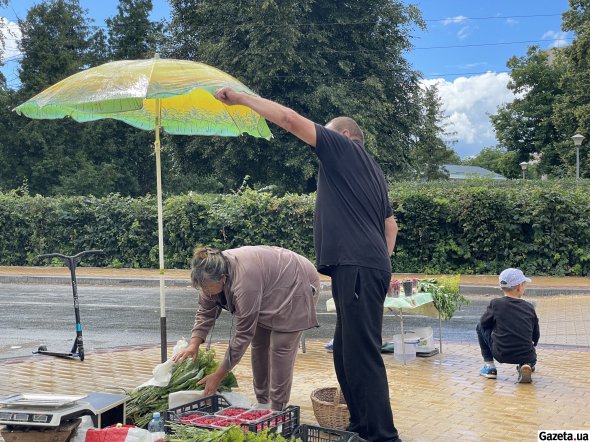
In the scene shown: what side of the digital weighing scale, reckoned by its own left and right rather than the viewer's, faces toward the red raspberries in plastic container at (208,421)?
left

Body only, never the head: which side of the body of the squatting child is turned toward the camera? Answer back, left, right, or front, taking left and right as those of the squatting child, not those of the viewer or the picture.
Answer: back

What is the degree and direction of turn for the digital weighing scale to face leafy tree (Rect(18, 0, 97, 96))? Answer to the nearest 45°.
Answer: approximately 180°

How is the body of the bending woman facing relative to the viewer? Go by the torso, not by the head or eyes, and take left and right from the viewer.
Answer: facing the viewer and to the left of the viewer

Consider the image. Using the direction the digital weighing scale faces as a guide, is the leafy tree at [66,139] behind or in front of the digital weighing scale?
behind

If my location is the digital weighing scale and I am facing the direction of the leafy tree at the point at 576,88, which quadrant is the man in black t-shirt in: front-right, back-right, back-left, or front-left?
front-right

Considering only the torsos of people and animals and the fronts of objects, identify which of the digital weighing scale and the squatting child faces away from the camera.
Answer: the squatting child

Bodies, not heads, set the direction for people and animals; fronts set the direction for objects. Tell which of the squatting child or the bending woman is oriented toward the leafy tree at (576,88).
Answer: the squatting child

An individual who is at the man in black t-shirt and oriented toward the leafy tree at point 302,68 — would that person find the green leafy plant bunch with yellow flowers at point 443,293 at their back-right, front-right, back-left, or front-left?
front-right

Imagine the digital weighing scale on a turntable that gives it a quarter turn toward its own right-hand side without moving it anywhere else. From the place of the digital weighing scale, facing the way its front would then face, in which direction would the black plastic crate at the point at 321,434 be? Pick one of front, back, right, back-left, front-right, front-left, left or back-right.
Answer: back

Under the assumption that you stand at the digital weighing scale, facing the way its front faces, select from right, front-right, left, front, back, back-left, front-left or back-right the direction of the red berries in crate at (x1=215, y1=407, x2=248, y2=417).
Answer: left

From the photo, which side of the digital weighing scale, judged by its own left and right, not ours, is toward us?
front
